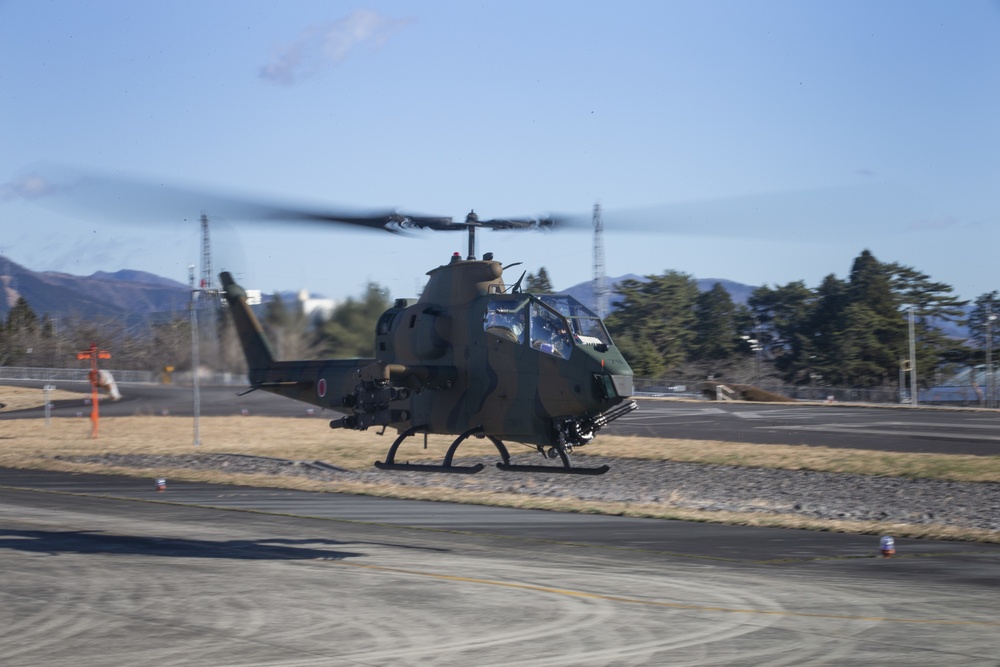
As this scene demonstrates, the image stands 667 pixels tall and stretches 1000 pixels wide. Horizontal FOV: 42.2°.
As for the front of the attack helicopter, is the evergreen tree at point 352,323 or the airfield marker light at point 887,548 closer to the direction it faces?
the airfield marker light

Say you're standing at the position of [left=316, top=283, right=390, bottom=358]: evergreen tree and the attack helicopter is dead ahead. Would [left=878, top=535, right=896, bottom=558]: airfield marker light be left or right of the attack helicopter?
left

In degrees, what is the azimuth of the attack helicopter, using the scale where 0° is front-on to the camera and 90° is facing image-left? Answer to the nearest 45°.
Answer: approximately 315°

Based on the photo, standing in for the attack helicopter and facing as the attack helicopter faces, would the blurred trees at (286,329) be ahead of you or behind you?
behind

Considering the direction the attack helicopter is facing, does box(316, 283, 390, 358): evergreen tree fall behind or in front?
behind
